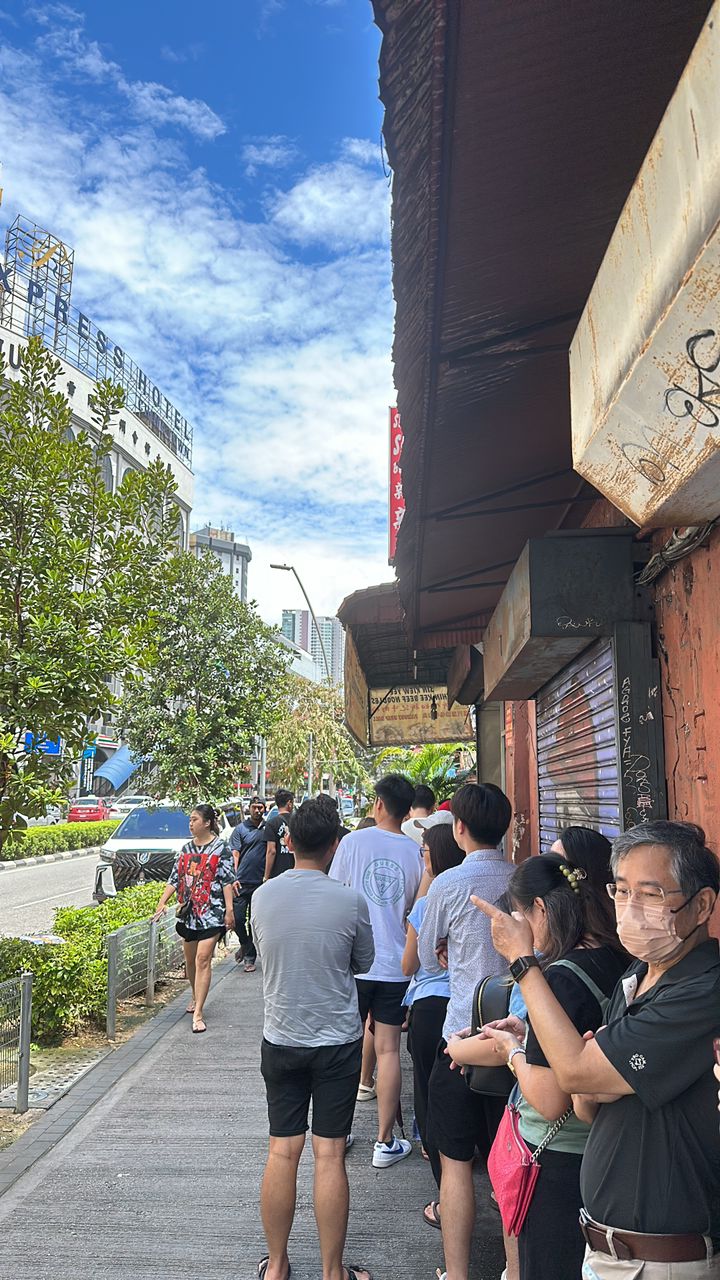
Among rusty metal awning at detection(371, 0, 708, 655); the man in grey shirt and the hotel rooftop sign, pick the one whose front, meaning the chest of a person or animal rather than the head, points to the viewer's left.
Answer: the rusty metal awning

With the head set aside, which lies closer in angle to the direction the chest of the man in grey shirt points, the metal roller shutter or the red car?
the red car

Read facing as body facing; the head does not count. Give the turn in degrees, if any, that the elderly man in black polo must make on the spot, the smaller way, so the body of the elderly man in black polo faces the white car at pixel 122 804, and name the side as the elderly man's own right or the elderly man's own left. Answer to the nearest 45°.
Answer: approximately 90° to the elderly man's own right

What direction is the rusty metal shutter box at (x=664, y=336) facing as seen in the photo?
to the viewer's left

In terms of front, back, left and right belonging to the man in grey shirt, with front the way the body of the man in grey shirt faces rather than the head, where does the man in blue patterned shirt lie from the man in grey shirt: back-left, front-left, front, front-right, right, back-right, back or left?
right

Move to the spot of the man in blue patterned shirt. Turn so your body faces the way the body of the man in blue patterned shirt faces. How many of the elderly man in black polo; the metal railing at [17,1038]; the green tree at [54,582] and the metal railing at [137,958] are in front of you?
3

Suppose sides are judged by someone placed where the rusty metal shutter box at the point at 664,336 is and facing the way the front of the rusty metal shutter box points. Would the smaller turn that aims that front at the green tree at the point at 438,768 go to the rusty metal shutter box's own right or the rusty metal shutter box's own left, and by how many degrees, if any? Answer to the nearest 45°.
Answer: approximately 90° to the rusty metal shutter box's own right

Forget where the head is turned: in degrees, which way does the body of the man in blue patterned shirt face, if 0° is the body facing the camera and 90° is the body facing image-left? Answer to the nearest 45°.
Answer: approximately 135°

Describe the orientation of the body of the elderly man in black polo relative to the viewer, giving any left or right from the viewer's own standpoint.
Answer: facing the viewer and to the left of the viewer

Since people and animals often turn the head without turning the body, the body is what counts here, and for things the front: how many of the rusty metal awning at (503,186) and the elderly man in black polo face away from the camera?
0

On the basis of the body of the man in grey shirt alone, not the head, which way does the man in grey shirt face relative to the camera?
away from the camera

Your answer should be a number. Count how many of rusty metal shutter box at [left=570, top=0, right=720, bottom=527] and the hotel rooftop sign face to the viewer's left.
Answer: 1

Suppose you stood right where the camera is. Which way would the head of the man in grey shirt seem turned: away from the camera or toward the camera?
away from the camera
